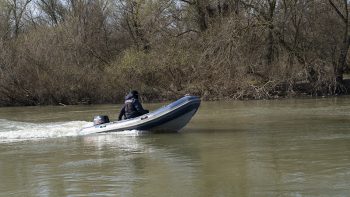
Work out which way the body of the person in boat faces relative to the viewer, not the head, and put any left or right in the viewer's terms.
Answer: facing away from the viewer and to the right of the viewer

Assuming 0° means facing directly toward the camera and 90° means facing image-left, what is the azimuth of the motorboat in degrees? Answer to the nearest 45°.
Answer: approximately 270°
